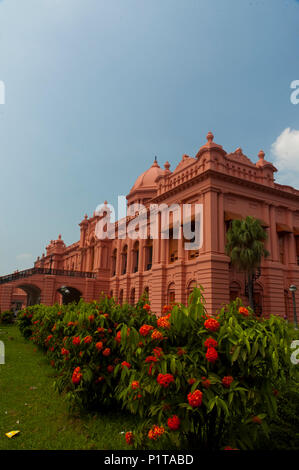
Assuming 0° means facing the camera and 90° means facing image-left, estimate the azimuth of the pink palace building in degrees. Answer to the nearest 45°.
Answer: approximately 45°

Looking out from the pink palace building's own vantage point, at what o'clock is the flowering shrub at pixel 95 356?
The flowering shrub is roughly at 11 o'clock from the pink palace building.

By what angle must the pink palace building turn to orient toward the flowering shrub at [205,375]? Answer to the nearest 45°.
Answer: approximately 45° to its left
